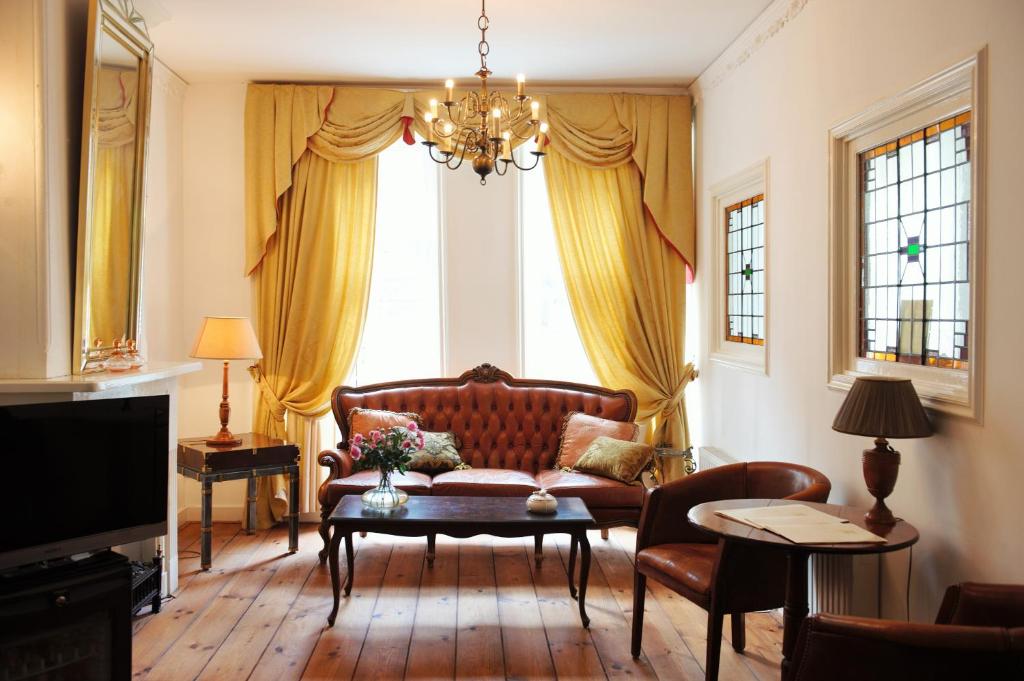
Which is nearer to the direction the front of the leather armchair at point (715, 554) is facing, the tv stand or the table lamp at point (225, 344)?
the tv stand

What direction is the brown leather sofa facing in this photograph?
toward the camera

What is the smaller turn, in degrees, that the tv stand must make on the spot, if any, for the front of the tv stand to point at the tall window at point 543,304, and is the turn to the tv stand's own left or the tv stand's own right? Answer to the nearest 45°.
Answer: approximately 90° to the tv stand's own left

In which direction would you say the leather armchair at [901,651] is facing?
to the viewer's left

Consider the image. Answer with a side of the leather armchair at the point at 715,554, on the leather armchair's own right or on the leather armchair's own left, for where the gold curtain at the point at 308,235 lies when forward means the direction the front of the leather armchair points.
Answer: on the leather armchair's own right

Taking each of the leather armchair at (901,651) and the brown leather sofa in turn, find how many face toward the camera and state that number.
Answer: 1

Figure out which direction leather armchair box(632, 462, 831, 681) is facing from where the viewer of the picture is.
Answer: facing the viewer and to the left of the viewer

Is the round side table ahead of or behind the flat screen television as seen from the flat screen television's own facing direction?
ahead

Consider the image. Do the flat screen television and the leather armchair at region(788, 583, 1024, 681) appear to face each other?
yes

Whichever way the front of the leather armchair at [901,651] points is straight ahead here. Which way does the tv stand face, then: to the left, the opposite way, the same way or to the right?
the opposite way

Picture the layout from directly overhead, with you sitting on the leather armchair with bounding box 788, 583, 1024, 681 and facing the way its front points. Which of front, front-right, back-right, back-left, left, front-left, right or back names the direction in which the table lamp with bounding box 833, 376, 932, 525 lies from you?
right
